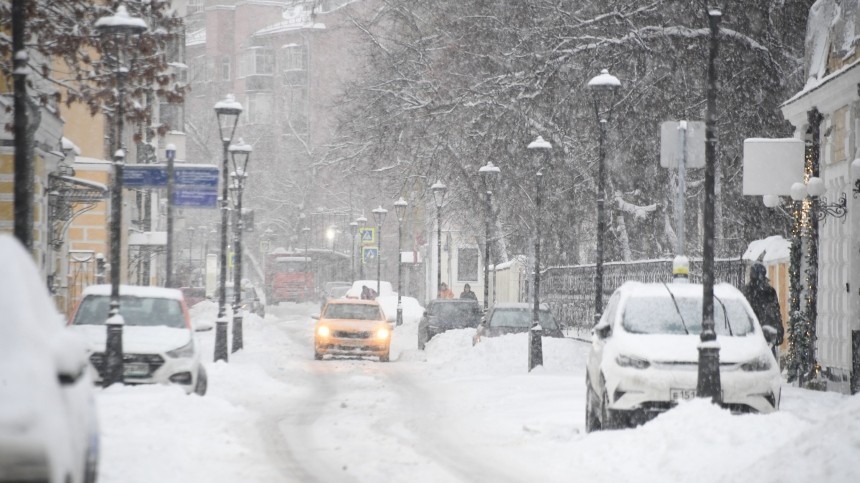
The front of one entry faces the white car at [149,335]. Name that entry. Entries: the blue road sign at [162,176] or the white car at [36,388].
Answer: the blue road sign

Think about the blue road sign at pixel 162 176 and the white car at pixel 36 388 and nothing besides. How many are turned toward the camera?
2

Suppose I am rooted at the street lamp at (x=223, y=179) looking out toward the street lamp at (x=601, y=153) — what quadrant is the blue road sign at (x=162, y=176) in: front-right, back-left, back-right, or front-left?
back-left

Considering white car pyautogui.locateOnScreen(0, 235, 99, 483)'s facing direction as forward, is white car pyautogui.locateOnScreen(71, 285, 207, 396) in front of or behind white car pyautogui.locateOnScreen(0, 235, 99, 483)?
behind

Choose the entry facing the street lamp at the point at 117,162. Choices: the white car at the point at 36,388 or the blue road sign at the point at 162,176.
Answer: the blue road sign

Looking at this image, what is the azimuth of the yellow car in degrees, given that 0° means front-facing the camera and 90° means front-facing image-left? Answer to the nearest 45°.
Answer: approximately 0°

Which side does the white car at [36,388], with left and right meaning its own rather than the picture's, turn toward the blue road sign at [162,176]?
back

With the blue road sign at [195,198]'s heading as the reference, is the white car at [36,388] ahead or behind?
ahead

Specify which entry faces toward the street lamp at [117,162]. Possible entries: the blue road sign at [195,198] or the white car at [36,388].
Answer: the blue road sign
